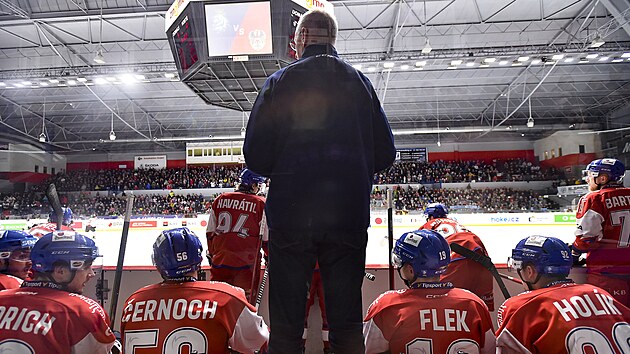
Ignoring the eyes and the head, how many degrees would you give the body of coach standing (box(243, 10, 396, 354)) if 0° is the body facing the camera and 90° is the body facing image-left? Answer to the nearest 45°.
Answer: approximately 180°

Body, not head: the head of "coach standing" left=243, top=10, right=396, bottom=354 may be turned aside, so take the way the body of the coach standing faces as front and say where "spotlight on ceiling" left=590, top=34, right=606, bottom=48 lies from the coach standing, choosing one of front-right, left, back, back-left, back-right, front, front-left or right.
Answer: front-right

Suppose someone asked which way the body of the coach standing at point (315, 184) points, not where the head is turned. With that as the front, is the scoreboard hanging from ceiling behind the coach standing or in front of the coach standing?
in front

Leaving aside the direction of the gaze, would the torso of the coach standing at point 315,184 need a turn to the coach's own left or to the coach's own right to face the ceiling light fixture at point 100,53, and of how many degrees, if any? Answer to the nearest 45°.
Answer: approximately 45° to the coach's own left
